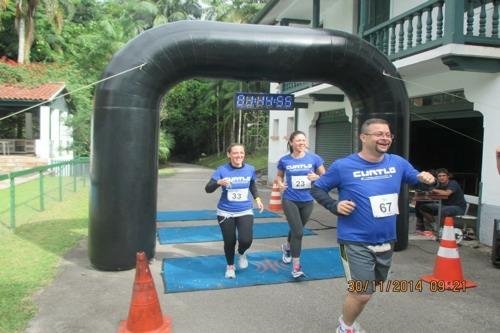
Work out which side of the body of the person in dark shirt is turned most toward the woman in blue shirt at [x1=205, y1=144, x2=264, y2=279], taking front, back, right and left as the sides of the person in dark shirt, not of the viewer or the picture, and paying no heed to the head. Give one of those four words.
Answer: front

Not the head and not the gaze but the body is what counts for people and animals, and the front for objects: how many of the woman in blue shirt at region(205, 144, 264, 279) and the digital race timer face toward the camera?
2

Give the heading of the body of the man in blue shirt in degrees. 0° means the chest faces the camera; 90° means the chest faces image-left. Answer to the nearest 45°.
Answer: approximately 315°

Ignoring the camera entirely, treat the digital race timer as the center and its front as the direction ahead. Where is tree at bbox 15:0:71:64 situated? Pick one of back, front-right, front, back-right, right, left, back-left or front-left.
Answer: back-right

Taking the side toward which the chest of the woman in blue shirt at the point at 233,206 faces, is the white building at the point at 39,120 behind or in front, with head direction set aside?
behind

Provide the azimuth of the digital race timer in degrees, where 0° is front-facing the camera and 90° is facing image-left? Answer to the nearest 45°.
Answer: approximately 0°

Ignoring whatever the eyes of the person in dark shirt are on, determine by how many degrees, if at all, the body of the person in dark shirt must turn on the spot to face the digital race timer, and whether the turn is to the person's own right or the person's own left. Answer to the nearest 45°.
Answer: approximately 45° to the person's own right

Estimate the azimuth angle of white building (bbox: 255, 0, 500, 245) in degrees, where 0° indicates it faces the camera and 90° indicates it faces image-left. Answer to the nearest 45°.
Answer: approximately 45°
